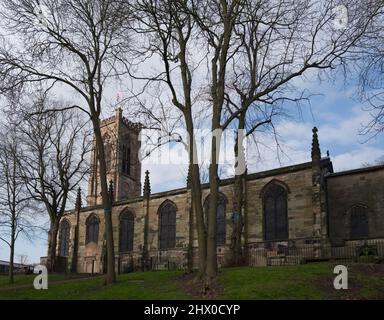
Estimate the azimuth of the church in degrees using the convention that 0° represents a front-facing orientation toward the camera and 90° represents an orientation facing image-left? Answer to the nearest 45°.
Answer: approximately 135°
